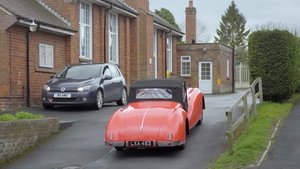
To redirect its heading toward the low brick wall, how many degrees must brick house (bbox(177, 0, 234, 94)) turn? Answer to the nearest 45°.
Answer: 0° — it already faces it

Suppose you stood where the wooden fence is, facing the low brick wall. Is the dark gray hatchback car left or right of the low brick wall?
right

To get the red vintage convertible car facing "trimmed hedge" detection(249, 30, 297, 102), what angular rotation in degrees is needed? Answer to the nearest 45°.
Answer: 0° — it already faces it

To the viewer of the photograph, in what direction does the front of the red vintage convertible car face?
facing away from the viewer and to the right of the viewer

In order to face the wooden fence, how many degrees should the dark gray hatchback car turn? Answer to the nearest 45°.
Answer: approximately 90° to its left

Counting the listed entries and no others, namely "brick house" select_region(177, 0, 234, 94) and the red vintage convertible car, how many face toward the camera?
1

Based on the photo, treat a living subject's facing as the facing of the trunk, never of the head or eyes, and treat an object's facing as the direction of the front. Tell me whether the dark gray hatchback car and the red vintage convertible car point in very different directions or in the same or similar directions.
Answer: very different directions

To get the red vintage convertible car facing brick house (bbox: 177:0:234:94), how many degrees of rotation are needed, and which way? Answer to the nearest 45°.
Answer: approximately 45° to its left

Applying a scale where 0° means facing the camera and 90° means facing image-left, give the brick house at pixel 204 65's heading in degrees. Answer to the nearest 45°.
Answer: approximately 0°
